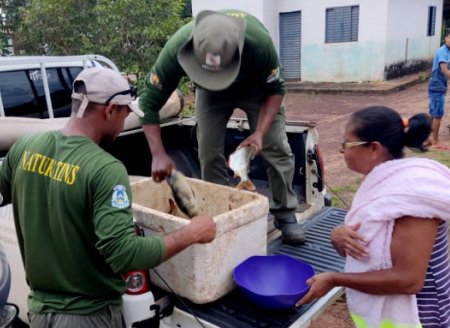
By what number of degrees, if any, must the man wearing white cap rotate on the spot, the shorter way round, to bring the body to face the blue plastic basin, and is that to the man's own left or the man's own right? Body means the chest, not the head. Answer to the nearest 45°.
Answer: approximately 45° to the man's own right

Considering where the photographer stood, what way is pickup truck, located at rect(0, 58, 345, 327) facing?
facing away from the viewer and to the left of the viewer

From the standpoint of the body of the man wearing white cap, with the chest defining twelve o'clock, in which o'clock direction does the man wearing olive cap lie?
The man wearing olive cap is roughly at 12 o'clock from the man wearing white cap.

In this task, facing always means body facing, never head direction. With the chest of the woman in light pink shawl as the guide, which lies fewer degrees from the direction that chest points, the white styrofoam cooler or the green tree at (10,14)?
the white styrofoam cooler

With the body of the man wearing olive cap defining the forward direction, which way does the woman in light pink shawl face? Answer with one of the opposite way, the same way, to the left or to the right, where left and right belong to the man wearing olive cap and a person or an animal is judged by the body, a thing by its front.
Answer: to the right

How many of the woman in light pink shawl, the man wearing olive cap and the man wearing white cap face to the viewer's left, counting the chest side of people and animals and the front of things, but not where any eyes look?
1

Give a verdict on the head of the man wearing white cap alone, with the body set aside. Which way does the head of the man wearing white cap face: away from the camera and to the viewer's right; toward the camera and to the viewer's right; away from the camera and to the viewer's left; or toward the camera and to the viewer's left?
away from the camera and to the viewer's right

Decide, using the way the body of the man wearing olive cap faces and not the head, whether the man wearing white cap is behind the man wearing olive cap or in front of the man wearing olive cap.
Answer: in front

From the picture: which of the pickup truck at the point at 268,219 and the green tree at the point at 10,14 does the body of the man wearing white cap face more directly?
the pickup truck

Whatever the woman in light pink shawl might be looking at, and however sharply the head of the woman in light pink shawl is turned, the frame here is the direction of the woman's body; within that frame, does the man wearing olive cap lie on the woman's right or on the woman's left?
on the woman's right

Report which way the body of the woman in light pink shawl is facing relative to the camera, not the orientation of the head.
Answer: to the viewer's left

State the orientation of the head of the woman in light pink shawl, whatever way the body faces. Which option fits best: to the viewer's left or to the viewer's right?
to the viewer's left
